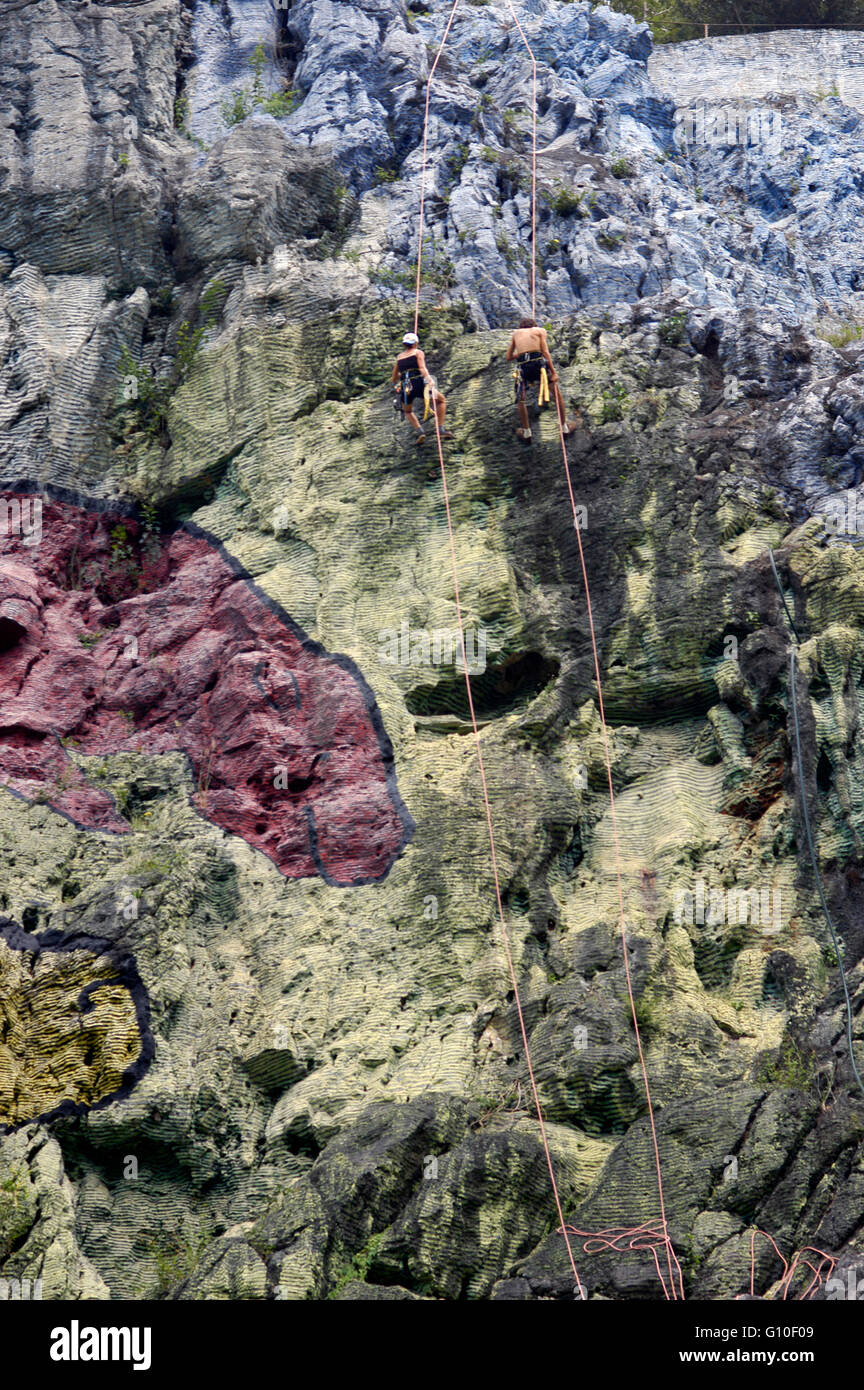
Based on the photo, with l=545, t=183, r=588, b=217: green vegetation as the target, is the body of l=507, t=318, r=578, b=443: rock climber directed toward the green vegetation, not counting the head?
yes

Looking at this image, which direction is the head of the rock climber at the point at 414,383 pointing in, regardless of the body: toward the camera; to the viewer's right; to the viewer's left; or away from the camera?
away from the camera

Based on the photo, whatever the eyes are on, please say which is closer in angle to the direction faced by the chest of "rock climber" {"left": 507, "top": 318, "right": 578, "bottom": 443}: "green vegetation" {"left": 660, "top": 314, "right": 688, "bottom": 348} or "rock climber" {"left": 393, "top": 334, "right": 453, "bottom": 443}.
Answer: the green vegetation

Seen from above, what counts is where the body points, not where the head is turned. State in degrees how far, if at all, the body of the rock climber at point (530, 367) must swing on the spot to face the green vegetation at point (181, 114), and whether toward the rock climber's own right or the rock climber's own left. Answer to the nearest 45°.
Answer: approximately 45° to the rock climber's own left

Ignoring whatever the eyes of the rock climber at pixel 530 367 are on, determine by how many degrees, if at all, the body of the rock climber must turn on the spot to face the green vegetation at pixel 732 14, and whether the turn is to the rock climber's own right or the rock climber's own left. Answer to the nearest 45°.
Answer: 0° — they already face it

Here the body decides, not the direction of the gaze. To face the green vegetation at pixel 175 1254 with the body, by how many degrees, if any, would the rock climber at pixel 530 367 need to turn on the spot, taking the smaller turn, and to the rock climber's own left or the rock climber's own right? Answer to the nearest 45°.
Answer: approximately 135° to the rock climber's own left

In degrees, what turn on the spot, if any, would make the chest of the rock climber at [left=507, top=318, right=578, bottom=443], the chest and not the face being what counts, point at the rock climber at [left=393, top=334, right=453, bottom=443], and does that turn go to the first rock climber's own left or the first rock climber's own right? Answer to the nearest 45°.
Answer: approximately 90° to the first rock climber's own left

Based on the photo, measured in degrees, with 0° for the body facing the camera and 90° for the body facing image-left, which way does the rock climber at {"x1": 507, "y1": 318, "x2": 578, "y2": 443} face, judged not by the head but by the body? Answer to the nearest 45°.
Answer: approximately 180°
